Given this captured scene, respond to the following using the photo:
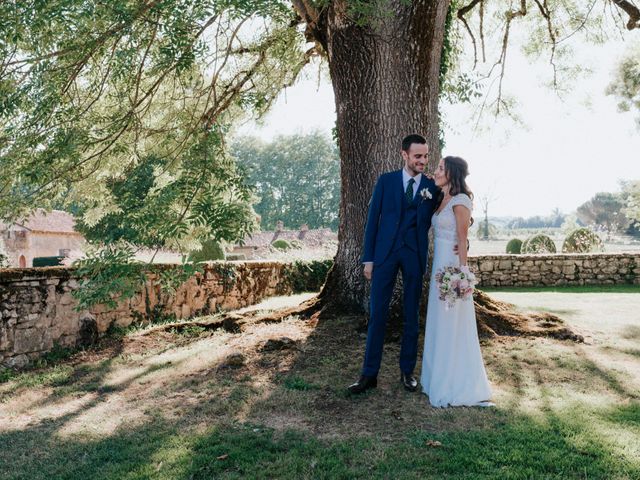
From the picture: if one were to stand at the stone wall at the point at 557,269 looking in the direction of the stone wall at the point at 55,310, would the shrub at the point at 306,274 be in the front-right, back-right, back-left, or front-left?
front-right

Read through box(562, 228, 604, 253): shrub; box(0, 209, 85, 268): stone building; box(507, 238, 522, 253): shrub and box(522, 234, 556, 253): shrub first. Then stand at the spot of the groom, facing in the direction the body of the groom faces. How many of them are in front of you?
0

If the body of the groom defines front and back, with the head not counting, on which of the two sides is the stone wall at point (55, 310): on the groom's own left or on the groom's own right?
on the groom's own right

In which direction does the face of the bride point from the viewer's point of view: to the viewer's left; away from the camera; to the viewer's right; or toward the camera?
to the viewer's left

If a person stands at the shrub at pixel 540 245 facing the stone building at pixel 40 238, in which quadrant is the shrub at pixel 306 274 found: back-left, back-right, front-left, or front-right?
front-left

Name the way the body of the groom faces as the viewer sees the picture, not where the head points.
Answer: toward the camera

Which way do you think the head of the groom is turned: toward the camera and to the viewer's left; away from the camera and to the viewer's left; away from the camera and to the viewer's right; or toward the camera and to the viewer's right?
toward the camera and to the viewer's right

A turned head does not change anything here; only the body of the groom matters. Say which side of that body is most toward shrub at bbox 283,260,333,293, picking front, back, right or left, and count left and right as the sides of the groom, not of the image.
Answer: back

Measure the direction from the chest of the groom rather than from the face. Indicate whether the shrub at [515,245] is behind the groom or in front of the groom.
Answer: behind

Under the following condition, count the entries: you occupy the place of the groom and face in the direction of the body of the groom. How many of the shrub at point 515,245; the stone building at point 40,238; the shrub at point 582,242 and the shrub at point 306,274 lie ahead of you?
0

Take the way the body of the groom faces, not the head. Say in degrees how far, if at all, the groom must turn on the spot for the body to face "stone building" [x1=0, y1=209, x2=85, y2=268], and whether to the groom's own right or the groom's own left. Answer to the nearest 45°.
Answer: approximately 135° to the groom's own right

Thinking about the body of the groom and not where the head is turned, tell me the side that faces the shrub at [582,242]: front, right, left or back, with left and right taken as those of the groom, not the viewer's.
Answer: back

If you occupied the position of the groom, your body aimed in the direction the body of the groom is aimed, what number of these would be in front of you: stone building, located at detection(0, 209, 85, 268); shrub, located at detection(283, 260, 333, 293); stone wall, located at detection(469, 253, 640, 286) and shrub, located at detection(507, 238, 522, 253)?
0

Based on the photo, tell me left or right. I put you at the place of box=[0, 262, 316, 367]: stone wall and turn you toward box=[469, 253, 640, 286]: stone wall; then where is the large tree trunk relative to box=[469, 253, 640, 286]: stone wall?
right
